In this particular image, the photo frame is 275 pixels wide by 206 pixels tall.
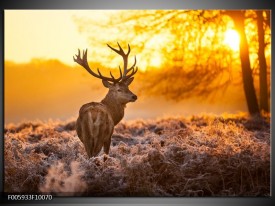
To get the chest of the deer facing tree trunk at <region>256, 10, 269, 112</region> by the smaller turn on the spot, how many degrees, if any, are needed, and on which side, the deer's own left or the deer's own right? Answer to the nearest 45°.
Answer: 0° — it already faces it

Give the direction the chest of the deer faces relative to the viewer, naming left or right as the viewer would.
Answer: facing away from the viewer and to the right of the viewer

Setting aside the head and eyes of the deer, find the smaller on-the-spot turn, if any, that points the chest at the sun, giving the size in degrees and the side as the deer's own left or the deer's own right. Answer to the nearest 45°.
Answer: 0° — it already faces it

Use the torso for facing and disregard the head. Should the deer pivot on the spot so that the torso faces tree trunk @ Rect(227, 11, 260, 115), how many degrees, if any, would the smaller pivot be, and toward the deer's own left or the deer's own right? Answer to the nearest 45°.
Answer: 0° — it already faces it
